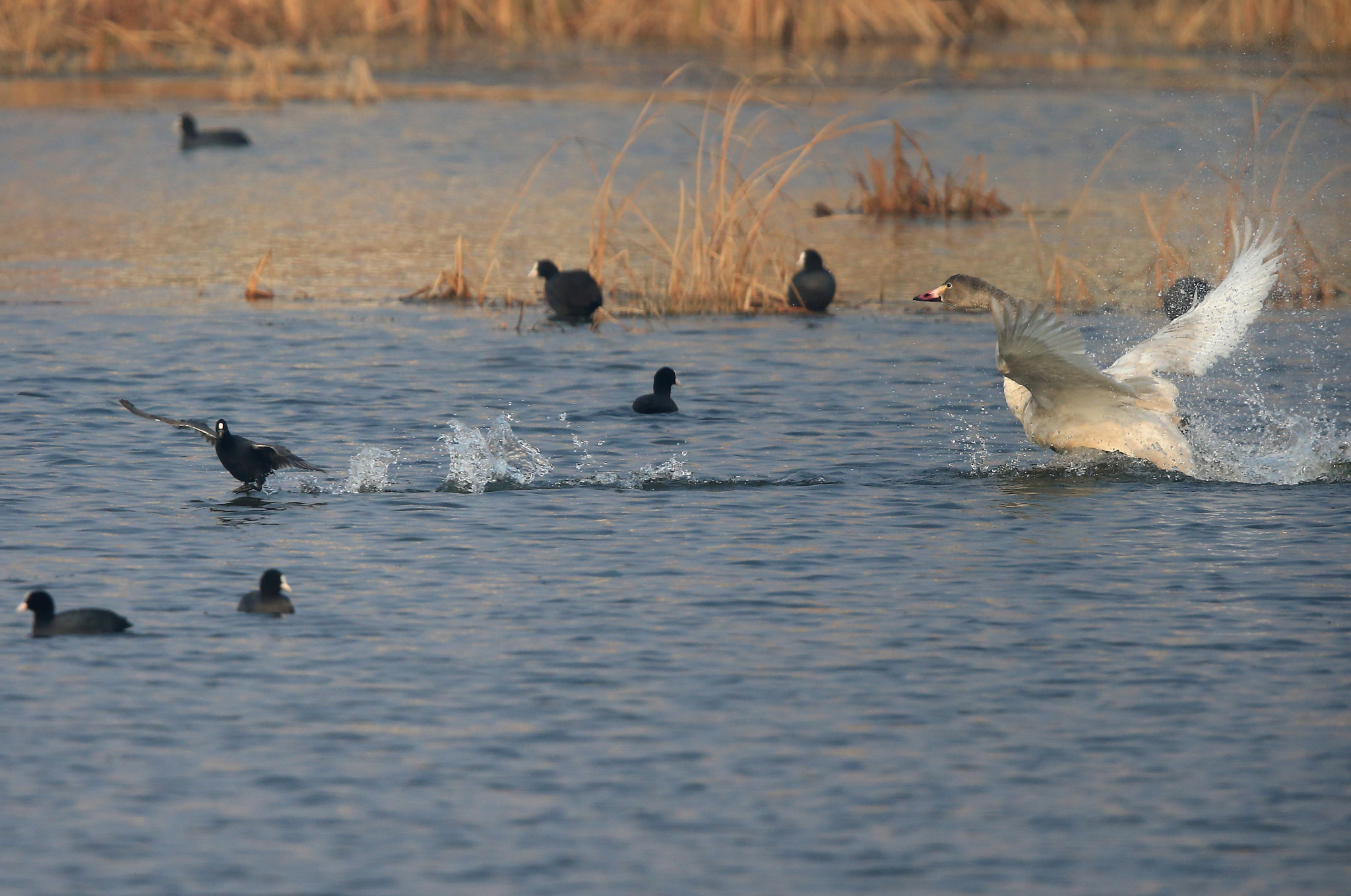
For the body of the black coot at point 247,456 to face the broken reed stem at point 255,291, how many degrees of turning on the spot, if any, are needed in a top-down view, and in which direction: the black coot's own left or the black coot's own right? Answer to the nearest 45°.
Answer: approximately 135° to the black coot's own right

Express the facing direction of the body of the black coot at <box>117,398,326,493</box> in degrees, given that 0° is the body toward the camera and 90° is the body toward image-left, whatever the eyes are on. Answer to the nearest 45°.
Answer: approximately 45°

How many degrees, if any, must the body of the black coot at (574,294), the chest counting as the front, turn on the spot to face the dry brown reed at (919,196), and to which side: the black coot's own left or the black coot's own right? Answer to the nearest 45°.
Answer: approximately 135° to the black coot's own right

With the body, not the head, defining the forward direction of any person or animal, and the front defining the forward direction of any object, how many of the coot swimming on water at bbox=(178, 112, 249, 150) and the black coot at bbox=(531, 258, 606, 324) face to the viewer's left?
2

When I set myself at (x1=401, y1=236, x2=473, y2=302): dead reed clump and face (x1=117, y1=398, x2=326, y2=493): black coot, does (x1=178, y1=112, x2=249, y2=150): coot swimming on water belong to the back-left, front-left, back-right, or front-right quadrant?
back-right

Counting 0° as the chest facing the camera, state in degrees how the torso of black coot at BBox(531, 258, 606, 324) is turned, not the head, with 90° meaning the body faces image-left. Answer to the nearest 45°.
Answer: approximately 90°

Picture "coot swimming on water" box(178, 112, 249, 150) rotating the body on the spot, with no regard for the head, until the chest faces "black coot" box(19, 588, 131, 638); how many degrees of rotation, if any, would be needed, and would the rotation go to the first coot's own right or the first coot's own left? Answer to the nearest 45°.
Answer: approximately 90° to the first coot's own left

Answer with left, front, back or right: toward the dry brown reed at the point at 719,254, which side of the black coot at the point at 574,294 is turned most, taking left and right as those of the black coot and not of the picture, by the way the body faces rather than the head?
back

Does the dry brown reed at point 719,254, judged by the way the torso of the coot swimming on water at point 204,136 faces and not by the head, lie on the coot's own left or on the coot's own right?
on the coot's own left

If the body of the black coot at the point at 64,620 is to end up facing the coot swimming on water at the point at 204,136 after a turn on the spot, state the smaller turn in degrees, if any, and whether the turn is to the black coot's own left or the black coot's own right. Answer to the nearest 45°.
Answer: approximately 90° to the black coot's own right

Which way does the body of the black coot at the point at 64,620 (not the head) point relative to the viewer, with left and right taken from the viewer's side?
facing to the left of the viewer

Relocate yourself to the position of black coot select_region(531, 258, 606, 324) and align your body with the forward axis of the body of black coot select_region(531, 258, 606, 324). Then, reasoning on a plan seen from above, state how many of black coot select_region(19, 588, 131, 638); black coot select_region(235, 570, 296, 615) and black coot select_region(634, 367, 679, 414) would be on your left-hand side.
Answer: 3

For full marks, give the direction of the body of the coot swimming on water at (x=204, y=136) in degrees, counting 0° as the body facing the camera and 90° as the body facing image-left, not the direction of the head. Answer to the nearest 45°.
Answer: approximately 90°

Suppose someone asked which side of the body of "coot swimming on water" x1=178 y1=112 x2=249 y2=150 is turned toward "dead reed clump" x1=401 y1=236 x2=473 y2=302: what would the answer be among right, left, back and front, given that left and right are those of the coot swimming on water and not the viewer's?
left

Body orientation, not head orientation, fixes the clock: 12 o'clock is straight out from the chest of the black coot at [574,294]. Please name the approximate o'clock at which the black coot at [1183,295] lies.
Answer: the black coot at [1183,295] is roughly at 7 o'clock from the black coot at [574,294].
